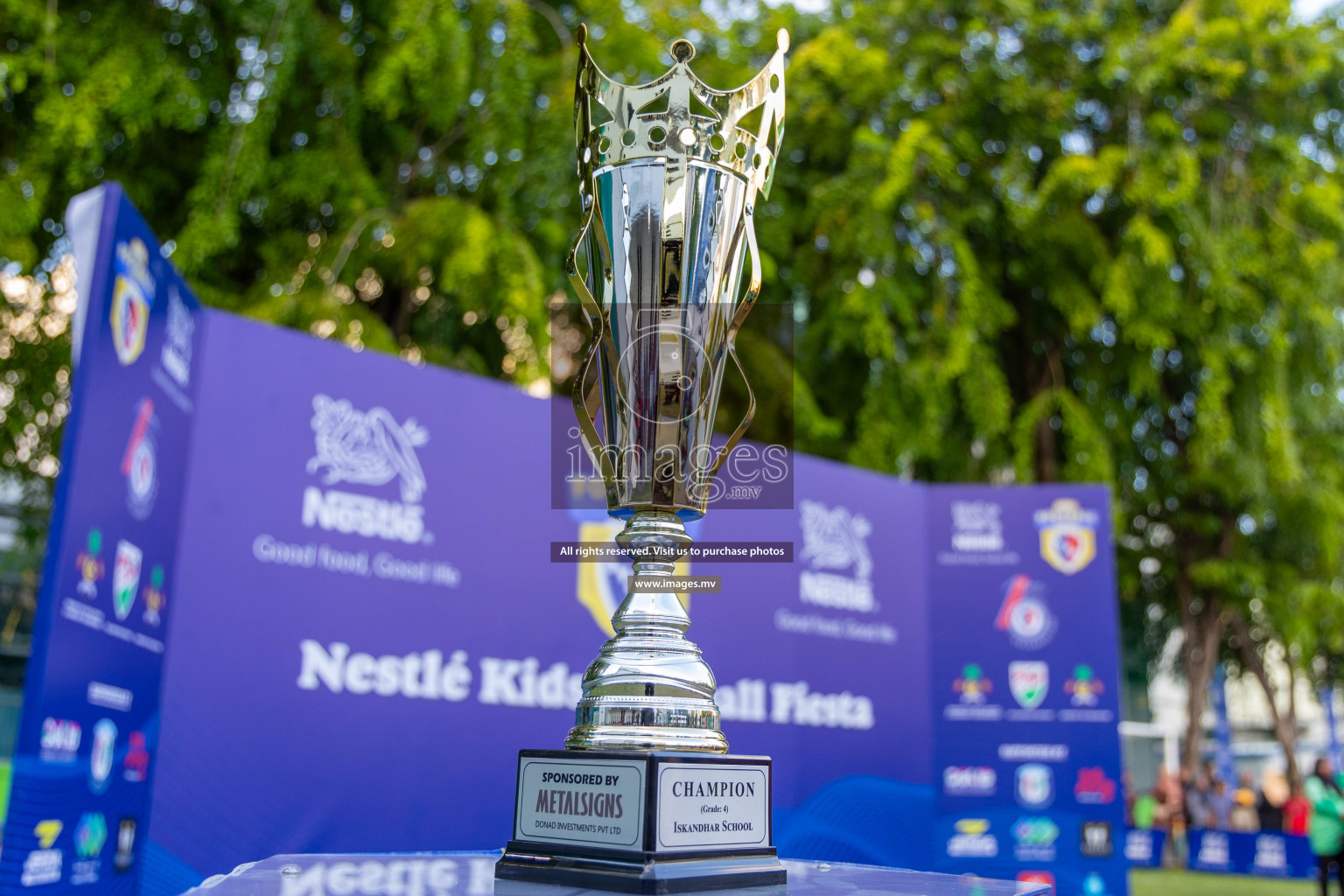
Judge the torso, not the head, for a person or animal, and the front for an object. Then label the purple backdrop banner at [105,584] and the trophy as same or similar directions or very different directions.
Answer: same or similar directions

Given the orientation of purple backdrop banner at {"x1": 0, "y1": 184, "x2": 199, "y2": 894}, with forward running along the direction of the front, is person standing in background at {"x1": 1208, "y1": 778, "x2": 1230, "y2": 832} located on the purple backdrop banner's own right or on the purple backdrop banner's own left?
on the purple backdrop banner's own left

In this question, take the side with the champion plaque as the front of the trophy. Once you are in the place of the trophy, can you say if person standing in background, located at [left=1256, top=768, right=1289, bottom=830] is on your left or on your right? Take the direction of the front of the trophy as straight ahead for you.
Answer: on your left

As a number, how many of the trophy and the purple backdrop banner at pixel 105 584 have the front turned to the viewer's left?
0

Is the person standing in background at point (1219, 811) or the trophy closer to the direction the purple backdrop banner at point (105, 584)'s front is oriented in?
the trophy

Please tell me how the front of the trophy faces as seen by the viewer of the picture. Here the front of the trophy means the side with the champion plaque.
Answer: facing the viewer and to the right of the viewer

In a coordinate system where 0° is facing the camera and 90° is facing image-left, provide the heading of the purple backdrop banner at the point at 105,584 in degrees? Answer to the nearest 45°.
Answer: approximately 315°
